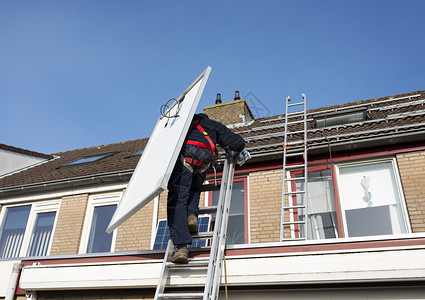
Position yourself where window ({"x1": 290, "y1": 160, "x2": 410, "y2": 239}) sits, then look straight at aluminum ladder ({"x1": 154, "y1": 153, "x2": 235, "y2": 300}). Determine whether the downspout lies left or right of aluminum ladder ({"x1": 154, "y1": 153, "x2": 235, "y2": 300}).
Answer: right

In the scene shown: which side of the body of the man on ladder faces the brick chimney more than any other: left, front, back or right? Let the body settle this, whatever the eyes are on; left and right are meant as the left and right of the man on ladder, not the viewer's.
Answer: front

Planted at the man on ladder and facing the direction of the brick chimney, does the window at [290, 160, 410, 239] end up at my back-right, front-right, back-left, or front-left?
front-right

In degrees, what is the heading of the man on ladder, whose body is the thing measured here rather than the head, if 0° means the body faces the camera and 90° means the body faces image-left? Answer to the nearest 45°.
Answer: approximately 180°

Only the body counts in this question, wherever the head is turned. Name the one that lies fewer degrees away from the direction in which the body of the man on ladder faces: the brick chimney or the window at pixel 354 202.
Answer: the brick chimney

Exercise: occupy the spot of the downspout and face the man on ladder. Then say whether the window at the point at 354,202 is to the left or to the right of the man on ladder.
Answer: left

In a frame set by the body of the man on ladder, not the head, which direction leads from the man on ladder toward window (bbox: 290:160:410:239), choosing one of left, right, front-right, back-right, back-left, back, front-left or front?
front-right

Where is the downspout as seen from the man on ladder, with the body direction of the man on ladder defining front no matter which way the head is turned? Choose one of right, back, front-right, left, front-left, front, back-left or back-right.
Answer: front-left
